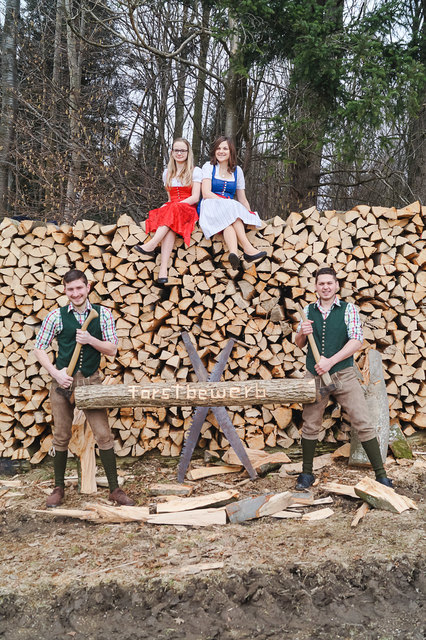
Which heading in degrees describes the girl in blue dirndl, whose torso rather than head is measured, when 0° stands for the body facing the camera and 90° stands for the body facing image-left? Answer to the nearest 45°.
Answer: approximately 0°

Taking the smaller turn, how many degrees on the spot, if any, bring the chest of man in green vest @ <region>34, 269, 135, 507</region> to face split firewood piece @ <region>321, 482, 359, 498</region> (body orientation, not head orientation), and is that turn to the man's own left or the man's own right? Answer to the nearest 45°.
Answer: approximately 90° to the man's own left

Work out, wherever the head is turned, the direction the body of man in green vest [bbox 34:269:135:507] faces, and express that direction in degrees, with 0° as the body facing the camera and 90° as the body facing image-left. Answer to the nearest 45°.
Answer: approximately 0°

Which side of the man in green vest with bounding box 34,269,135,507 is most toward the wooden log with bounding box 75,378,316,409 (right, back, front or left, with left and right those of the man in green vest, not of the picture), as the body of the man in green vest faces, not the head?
left

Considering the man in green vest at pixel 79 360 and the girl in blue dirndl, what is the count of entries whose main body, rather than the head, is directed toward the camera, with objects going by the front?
2

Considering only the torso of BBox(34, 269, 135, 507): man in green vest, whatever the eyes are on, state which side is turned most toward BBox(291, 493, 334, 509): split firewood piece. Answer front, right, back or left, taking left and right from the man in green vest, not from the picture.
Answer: left

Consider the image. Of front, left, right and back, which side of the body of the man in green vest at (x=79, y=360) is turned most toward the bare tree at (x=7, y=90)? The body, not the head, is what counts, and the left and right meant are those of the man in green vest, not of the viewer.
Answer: back
